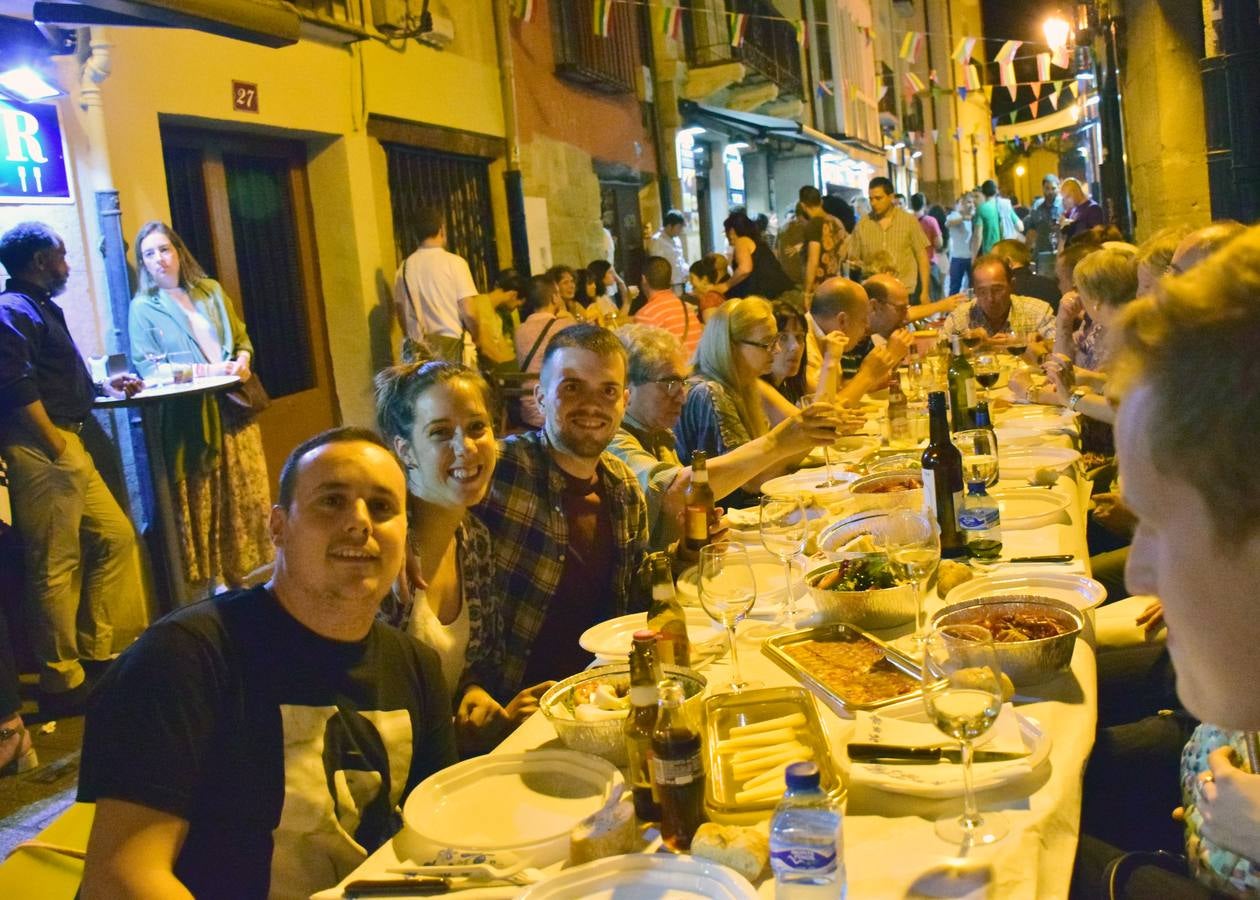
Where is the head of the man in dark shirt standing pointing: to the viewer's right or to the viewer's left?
to the viewer's right

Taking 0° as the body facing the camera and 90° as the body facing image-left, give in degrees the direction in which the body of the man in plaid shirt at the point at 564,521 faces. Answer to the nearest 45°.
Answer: approximately 315°

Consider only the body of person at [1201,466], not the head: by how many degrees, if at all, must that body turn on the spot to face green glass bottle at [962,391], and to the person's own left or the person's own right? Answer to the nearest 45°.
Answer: approximately 90° to the person's own right

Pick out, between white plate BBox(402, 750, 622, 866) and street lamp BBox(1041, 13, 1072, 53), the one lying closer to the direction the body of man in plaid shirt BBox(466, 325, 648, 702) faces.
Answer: the white plate

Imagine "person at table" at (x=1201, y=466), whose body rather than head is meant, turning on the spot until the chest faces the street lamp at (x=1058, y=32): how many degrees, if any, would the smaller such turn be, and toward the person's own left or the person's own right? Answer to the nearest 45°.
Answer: approximately 90° to the person's own right

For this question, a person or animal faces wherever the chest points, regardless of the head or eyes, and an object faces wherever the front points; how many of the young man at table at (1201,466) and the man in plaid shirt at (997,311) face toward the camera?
1

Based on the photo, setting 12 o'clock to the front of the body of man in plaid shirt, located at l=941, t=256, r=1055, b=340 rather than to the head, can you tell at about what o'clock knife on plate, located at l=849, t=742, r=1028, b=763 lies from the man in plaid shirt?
The knife on plate is roughly at 12 o'clock from the man in plaid shirt.

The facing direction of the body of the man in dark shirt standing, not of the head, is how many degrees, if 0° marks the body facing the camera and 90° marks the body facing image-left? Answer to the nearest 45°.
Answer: approximately 270°

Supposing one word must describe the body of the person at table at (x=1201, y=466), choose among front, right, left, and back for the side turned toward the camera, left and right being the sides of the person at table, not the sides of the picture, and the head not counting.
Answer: left

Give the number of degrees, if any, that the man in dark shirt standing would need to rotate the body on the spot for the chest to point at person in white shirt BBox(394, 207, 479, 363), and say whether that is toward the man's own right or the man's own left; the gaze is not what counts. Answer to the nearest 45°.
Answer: approximately 45° to the man's own left

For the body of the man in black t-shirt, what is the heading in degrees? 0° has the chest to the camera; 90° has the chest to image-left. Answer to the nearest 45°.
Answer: approximately 315°
